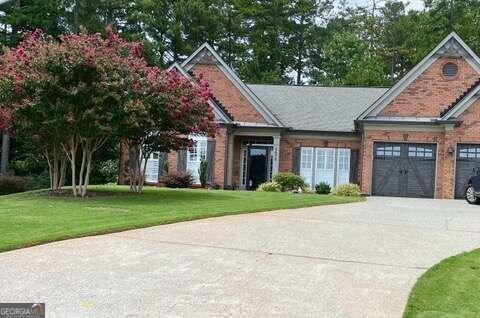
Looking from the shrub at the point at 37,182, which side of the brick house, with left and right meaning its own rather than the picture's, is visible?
right

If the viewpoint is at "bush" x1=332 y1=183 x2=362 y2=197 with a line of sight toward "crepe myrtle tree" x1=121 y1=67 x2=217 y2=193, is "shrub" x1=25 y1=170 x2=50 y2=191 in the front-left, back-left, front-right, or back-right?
front-right

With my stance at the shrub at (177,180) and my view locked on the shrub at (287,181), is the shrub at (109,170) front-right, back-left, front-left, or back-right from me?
back-left

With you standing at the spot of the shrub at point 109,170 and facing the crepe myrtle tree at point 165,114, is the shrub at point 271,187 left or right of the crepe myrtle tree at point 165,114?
left

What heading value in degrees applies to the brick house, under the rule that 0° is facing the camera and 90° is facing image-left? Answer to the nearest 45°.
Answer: approximately 0°

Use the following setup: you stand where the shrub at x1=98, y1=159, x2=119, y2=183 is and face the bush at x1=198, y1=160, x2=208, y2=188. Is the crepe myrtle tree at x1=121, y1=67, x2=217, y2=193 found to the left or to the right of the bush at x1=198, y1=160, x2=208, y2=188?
right

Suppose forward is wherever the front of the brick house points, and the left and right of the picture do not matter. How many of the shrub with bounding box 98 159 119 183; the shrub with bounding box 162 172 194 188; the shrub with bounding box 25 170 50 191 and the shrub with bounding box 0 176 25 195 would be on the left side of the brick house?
0

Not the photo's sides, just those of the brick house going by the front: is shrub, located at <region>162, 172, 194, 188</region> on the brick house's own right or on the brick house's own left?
on the brick house's own right

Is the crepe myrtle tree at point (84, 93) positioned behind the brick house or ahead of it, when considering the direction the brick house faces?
ahead

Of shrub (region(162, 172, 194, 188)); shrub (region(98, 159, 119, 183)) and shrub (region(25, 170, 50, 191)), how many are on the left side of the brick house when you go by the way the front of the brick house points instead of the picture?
0

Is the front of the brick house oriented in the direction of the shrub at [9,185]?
no
